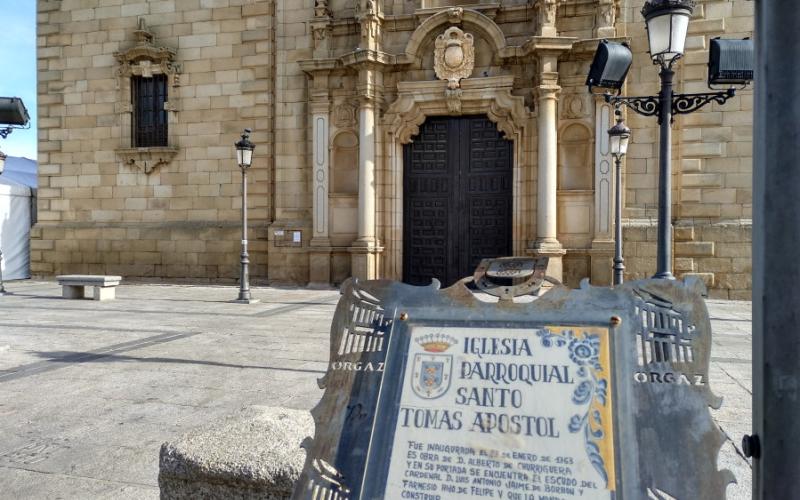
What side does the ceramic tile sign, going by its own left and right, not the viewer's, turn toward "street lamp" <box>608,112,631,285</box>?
back

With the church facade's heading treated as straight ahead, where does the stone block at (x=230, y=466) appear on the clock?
The stone block is roughly at 12 o'clock from the church facade.

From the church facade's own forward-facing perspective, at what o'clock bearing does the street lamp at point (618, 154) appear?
The street lamp is roughly at 10 o'clock from the church facade.

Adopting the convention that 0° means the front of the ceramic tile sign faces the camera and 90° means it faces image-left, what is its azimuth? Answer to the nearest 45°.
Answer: approximately 0°

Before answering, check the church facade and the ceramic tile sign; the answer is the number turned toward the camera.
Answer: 2

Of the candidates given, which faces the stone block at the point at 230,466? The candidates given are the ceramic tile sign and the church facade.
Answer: the church facade

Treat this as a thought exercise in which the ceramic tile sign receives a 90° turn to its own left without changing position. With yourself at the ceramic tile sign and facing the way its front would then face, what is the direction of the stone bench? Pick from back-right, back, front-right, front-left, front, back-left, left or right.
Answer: back-left

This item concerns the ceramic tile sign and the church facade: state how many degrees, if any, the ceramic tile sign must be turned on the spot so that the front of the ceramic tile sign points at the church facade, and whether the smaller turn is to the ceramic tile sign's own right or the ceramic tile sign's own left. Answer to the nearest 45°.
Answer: approximately 180°

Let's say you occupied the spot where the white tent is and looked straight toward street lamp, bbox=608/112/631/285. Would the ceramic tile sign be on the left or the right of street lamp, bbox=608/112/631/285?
right
